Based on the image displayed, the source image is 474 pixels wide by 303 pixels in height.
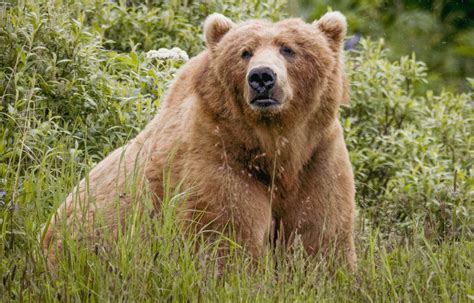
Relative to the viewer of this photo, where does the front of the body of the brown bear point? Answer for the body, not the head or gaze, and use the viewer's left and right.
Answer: facing the viewer and to the right of the viewer

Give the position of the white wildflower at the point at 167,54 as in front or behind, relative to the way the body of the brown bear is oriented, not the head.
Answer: behind

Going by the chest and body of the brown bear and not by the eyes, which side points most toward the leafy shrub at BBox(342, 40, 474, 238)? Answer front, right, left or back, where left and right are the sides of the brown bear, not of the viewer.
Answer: left
